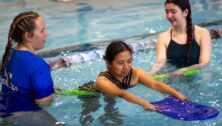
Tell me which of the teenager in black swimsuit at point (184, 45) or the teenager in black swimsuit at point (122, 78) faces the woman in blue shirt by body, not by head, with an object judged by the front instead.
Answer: the teenager in black swimsuit at point (184, 45)

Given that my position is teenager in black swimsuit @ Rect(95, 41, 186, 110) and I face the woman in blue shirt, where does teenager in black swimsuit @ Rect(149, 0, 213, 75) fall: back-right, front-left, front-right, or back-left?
back-right

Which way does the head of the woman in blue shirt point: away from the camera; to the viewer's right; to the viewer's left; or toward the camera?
to the viewer's right

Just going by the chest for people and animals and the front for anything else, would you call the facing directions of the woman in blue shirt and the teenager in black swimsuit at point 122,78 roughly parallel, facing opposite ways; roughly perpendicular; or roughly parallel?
roughly perpendicular

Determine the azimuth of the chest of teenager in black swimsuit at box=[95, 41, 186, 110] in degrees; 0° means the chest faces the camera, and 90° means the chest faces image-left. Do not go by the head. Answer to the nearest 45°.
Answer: approximately 315°

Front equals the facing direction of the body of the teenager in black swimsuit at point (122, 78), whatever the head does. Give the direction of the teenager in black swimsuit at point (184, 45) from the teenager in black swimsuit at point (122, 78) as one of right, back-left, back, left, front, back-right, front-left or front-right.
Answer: left

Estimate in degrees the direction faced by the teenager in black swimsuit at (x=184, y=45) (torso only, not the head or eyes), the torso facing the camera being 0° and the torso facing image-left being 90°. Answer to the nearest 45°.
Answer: approximately 45°

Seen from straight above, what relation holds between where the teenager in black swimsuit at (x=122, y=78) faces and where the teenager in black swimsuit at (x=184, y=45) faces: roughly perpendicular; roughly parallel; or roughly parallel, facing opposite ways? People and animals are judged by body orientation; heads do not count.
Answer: roughly perpendicular

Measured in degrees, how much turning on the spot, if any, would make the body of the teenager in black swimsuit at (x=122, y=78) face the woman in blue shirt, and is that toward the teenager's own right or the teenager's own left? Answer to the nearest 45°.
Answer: approximately 90° to the teenager's own right

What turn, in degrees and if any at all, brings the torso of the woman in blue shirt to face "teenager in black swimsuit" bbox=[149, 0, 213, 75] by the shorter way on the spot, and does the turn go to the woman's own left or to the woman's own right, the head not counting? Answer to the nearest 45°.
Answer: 0° — they already face them

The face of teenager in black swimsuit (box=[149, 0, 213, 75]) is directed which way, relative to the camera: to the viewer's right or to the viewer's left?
to the viewer's left

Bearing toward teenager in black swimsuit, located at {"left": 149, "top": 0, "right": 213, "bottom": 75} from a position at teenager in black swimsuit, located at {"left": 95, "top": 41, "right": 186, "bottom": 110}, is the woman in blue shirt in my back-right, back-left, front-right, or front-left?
back-left
